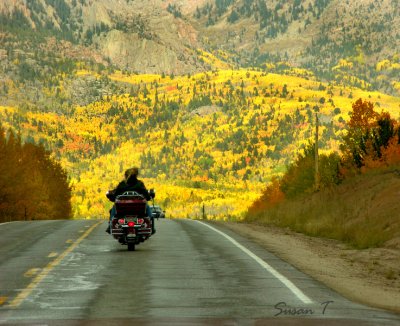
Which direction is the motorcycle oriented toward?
away from the camera
